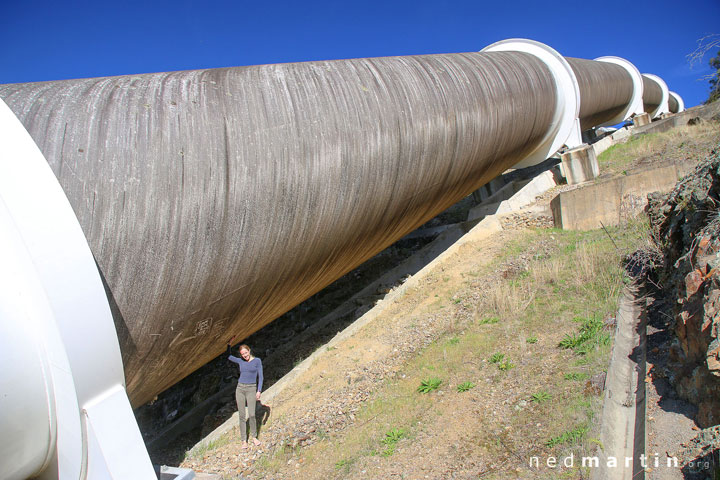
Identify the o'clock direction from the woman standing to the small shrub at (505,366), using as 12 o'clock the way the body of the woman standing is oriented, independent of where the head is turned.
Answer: The small shrub is roughly at 10 o'clock from the woman standing.

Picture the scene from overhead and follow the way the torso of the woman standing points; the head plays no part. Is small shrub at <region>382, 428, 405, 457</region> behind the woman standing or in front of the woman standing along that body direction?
in front

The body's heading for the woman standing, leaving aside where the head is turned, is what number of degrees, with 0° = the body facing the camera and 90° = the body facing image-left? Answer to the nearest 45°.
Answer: approximately 0°

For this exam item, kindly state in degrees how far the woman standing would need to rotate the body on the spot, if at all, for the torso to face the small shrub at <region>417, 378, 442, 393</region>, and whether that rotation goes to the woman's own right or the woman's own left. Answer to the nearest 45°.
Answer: approximately 45° to the woman's own left

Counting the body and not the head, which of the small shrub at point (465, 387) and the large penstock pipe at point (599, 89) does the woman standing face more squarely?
the small shrub
